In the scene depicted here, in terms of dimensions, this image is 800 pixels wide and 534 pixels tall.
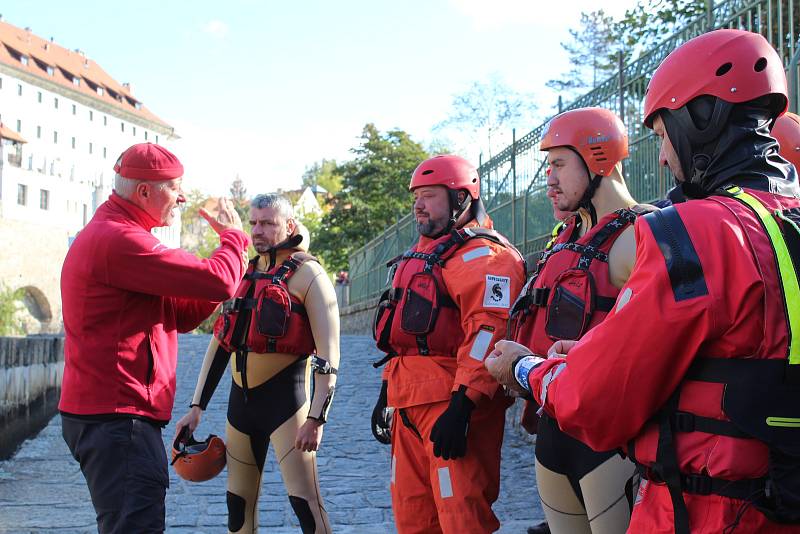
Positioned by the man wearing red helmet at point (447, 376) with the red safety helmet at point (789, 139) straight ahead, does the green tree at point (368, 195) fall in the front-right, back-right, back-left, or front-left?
back-left

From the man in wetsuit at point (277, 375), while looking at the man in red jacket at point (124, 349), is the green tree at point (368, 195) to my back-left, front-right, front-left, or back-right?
back-right

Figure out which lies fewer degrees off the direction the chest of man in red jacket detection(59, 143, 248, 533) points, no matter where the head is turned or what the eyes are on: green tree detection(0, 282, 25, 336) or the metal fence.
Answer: the metal fence

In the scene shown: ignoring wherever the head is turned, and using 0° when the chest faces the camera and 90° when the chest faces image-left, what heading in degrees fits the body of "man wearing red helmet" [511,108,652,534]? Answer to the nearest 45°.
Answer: approximately 45°

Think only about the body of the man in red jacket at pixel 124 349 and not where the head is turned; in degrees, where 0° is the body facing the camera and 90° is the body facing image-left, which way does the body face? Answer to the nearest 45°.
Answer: approximately 270°

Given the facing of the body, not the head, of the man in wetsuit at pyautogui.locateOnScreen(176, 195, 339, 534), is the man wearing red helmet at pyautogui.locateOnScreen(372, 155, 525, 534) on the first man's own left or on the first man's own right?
on the first man's own left

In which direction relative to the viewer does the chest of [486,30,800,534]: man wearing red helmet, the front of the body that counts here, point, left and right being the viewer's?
facing away from the viewer and to the left of the viewer

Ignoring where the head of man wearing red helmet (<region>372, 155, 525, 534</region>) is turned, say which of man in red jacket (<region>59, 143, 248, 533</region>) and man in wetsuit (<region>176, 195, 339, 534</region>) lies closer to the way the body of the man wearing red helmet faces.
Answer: the man in red jacket

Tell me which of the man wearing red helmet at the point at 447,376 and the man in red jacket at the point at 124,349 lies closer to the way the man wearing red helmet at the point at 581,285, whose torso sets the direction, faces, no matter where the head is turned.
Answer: the man in red jacket

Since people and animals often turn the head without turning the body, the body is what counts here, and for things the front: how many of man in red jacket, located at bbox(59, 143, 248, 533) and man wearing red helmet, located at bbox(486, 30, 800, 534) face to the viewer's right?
1

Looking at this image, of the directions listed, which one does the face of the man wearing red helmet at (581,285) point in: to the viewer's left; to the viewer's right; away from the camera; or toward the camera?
to the viewer's left

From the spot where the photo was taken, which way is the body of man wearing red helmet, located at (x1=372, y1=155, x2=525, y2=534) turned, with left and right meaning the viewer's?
facing the viewer and to the left of the viewer
